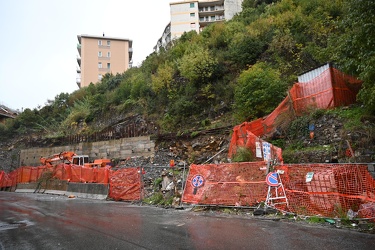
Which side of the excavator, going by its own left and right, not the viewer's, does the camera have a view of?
left

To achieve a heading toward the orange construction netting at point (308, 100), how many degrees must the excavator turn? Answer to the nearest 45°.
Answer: approximately 135° to its left

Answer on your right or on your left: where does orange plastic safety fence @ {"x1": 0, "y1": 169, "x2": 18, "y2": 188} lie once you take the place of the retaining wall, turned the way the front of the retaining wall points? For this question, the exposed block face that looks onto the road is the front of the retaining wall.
on your right

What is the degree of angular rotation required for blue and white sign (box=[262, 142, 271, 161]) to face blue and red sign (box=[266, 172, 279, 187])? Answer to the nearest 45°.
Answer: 0° — it already faces it

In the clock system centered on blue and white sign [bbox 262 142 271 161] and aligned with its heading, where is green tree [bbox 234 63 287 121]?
The green tree is roughly at 6 o'clock from the blue and white sign.

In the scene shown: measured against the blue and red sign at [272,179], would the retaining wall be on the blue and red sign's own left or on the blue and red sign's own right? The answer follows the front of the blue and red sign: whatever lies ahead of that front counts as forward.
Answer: on the blue and red sign's own right

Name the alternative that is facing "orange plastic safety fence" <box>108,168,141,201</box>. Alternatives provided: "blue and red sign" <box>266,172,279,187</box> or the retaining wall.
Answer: the retaining wall

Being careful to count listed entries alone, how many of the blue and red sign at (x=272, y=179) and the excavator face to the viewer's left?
1

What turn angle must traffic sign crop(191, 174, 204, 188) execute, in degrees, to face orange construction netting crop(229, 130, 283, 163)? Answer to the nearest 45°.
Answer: approximately 135° to its left
